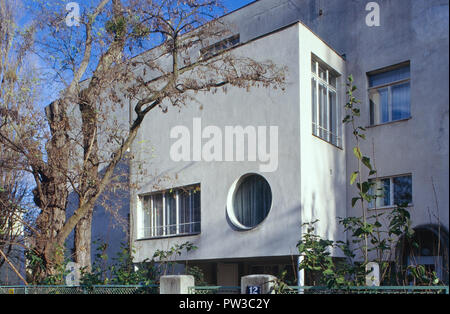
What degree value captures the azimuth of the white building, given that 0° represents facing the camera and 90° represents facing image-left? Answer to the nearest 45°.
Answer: approximately 45°

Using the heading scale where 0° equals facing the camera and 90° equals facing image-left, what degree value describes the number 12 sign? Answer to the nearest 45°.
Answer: approximately 0°

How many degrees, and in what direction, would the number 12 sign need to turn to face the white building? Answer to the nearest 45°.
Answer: approximately 180°

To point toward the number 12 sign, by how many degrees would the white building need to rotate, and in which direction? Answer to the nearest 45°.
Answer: approximately 45° to its left

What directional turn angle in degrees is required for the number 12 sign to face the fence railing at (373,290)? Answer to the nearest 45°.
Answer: approximately 45° to its left
